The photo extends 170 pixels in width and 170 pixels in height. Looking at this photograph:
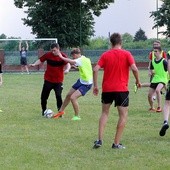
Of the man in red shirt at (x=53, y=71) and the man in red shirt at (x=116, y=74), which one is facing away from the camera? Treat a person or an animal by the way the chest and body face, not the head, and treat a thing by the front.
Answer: the man in red shirt at (x=116, y=74)

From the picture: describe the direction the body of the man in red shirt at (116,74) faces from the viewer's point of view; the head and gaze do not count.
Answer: away from the camera

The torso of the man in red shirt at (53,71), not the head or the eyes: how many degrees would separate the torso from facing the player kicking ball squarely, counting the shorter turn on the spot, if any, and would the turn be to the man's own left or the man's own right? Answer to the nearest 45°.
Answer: approximately 45° to the man's own left

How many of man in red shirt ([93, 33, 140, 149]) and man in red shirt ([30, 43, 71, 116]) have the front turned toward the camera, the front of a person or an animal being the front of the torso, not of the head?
1

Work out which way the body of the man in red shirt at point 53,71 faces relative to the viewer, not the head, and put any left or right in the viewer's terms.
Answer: facing the viewer

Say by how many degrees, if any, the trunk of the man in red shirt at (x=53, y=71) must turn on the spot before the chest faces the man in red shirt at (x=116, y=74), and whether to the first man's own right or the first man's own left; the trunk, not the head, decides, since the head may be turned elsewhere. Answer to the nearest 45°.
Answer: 0° — they already face them

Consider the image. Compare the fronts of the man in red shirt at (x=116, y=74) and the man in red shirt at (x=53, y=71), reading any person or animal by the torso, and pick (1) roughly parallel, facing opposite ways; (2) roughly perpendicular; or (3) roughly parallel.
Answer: roughly parallel, facing opposite ways

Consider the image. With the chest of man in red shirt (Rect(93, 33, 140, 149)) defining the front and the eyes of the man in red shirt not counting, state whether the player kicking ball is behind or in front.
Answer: in front
